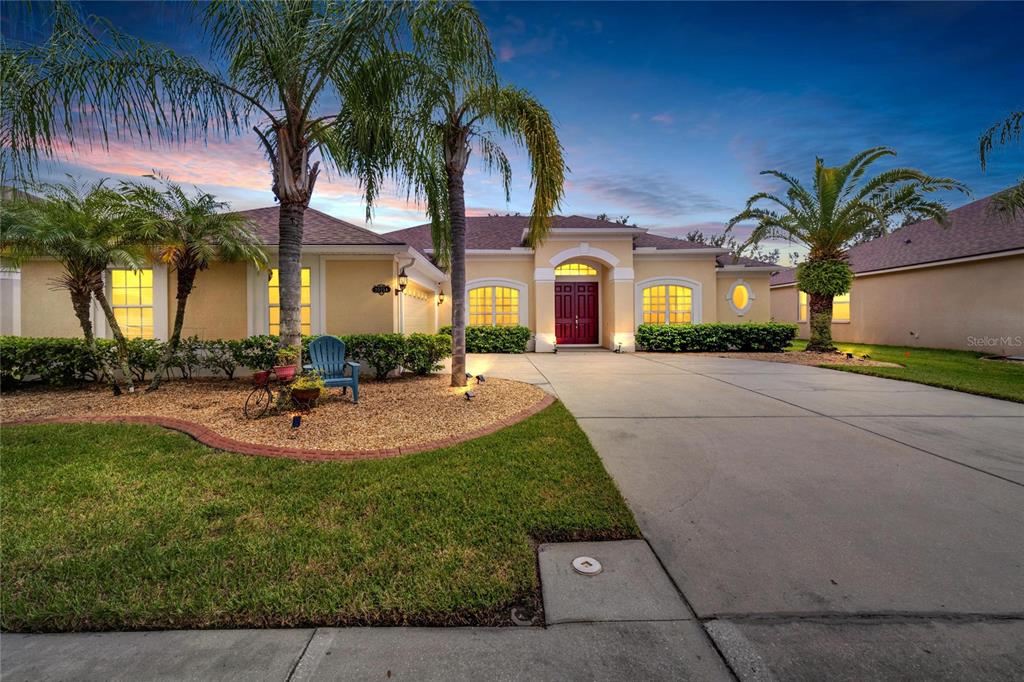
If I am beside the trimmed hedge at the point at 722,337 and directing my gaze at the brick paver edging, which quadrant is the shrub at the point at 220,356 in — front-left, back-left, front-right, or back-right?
front-right

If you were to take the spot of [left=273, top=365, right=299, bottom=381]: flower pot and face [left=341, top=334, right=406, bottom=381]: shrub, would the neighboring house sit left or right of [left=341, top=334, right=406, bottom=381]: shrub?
right

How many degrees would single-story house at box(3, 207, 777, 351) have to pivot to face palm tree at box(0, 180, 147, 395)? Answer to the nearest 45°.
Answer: approximately 45° to its right

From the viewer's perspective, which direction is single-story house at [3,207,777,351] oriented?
toward the camera

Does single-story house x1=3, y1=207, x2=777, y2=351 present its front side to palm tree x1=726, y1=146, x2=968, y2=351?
no

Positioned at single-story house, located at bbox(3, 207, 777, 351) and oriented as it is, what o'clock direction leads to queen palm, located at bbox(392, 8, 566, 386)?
The queen palm is roughly at 12 o'clock from the single-story house.

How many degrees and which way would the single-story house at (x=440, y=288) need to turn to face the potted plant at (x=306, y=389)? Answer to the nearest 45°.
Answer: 0° — it already faces it

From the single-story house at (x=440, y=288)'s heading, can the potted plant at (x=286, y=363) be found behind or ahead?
ahead

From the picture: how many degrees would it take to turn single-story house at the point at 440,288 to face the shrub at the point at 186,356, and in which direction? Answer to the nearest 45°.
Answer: approximately 45° to its right

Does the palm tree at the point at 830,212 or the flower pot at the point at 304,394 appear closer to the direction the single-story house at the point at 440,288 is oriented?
the flower pot

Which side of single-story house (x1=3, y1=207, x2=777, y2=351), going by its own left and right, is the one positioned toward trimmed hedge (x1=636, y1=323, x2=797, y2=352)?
left

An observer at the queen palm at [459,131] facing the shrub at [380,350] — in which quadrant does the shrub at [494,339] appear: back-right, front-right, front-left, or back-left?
front-right

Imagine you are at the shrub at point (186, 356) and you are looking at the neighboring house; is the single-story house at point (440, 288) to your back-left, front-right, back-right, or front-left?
front-left

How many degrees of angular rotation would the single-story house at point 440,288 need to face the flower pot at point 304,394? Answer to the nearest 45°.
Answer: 0° — it already faces it

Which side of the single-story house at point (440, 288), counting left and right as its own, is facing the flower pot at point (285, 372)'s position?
front
